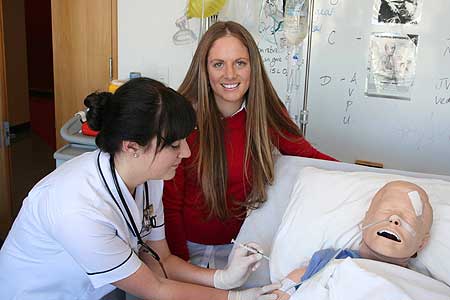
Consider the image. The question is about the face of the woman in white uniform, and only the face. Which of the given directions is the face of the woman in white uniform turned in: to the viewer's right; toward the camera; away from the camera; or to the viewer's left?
to the viewer's right

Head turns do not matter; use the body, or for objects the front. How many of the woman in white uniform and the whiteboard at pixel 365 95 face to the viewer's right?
1

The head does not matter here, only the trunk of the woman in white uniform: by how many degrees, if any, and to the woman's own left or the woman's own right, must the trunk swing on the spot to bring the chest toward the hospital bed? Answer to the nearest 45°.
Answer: approximately 45° to the woman's own left

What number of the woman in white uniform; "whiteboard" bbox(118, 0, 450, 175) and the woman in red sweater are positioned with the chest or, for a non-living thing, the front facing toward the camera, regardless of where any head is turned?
2

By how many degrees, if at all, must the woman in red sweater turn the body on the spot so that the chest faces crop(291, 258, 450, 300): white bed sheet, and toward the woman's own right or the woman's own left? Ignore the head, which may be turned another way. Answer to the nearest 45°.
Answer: approximately 45° to the woman's own left

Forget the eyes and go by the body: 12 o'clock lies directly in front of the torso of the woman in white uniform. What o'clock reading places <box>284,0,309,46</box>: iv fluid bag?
The iv fluid bag is roughly at 10 o'clock from the woman in white uniform.

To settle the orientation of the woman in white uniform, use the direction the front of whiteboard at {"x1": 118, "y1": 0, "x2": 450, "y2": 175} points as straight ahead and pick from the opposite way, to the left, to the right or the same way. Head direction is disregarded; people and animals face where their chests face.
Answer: to the left

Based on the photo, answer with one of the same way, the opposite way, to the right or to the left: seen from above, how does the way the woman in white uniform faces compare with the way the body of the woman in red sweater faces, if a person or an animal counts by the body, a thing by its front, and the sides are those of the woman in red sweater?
to the left

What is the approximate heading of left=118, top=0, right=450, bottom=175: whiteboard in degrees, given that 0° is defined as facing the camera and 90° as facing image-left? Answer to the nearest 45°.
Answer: approximately 0°

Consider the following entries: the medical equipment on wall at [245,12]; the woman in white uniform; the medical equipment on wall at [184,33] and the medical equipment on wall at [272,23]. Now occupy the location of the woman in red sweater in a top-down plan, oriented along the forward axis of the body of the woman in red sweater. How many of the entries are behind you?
3

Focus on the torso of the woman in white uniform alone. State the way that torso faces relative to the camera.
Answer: to the viewer's right

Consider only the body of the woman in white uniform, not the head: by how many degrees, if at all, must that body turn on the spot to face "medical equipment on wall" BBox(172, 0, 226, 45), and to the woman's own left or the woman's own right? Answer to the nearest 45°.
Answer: approximately 90° to the woman's own left
